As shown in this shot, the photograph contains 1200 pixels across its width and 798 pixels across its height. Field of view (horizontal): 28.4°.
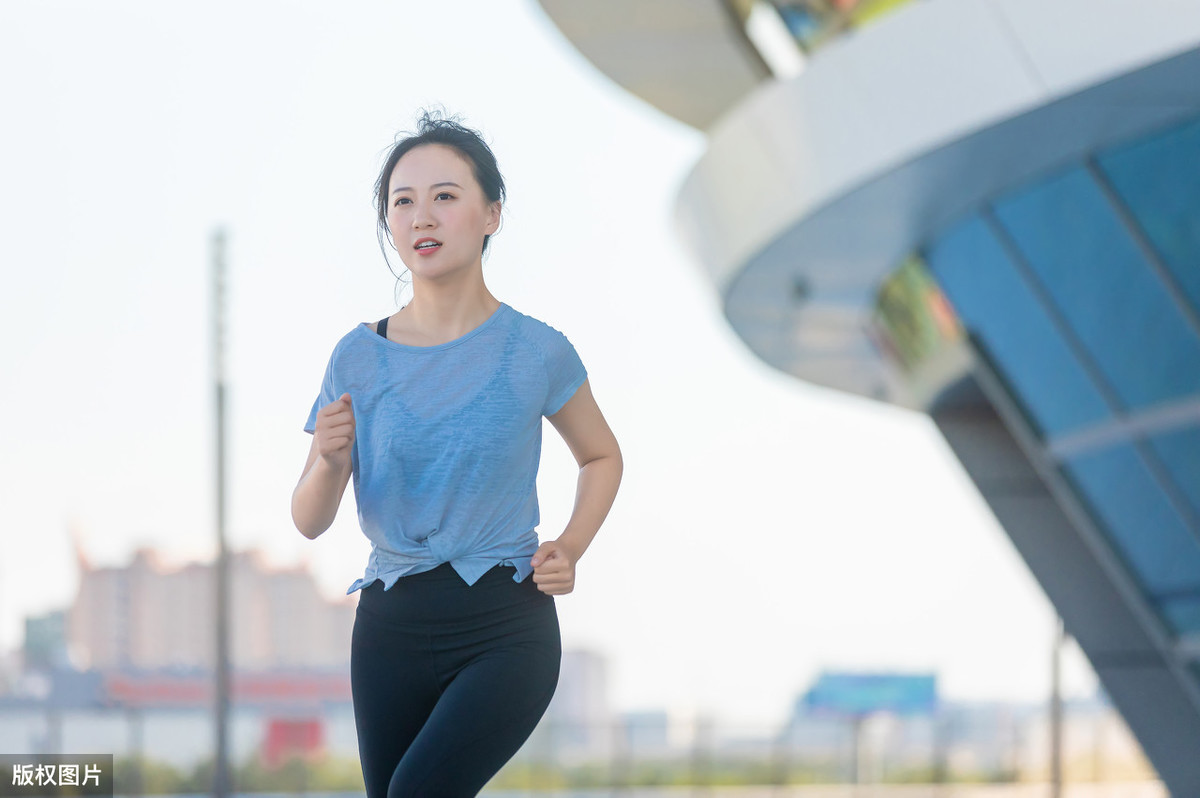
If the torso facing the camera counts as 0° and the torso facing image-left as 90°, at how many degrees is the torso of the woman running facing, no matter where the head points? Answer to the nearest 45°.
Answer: approximately 45°

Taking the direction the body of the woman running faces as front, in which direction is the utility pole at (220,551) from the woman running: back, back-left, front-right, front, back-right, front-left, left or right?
back-right

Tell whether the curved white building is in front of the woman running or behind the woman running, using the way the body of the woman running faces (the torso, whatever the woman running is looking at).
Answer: behind

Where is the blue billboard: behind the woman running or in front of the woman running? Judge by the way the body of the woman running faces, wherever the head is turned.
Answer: behind
